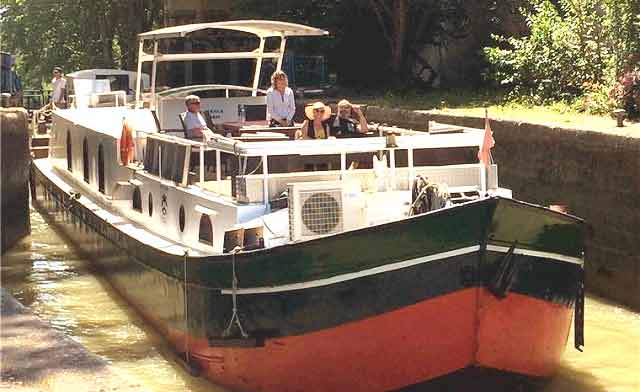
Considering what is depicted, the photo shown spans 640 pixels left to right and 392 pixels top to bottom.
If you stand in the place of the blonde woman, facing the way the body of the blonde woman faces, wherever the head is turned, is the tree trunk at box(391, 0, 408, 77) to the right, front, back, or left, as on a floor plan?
back

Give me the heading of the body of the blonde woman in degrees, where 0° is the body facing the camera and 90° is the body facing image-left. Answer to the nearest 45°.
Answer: approximately 0°

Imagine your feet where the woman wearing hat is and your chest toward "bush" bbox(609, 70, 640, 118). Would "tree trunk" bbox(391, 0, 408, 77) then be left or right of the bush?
left

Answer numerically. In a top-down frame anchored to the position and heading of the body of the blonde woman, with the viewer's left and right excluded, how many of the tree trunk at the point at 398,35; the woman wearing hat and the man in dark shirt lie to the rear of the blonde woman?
1

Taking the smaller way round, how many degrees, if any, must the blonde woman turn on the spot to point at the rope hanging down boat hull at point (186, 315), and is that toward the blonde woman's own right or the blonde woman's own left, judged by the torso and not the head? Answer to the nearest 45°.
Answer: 0° — they already face it

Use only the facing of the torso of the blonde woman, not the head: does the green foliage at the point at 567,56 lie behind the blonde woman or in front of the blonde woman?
behind

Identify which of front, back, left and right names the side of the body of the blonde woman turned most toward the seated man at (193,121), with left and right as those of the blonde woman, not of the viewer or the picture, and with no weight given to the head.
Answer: right
